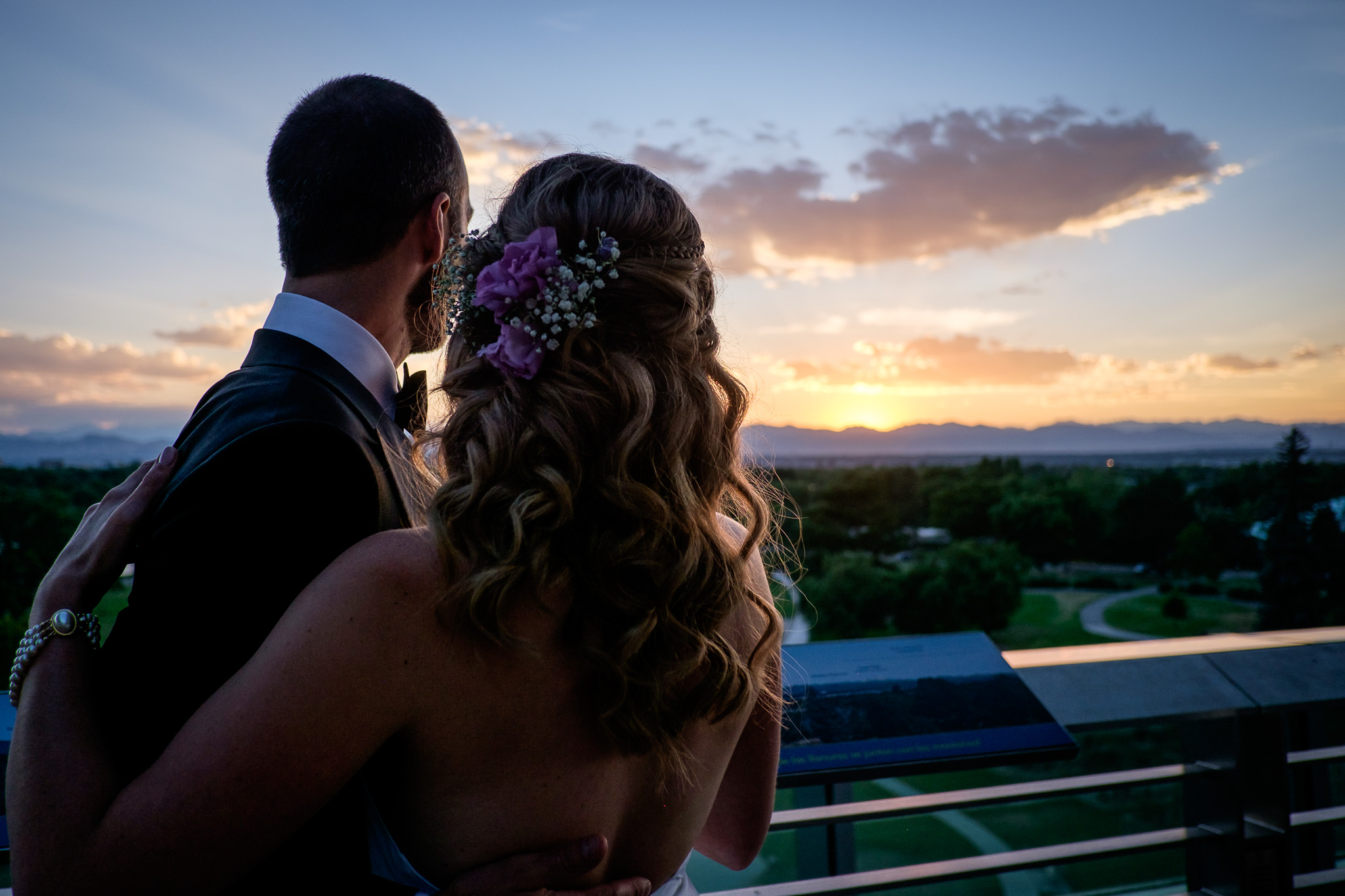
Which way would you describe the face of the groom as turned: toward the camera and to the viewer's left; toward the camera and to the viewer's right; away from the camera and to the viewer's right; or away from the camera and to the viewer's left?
away from the camera and to the viewer's right

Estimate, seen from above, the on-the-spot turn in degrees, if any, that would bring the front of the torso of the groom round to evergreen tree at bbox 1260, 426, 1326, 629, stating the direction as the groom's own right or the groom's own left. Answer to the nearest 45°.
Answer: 0° — they already face it

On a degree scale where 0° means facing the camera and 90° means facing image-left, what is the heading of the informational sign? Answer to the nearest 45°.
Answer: approximately 0°

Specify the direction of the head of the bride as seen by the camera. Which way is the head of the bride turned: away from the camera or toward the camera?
away from the camera

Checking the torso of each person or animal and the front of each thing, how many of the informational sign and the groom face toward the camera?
1

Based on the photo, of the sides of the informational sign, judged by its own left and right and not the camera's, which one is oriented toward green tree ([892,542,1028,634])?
back

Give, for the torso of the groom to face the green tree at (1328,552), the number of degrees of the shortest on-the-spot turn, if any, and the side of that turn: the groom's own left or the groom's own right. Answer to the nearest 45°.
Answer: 0° — they already face it

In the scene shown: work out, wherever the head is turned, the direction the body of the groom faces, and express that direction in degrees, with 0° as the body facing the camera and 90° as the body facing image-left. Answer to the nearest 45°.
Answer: approximately 225°

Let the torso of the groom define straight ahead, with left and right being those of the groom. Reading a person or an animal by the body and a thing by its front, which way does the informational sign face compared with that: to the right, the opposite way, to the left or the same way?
the opposite way

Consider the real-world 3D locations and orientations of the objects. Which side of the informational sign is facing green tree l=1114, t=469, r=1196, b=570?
back
